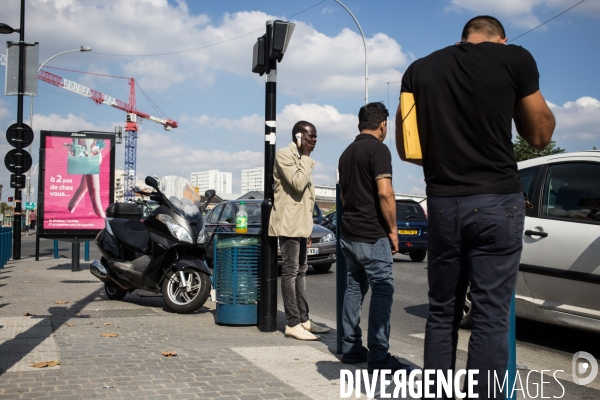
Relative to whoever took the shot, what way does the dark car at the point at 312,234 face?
facing the viewer and to the right of the viewer

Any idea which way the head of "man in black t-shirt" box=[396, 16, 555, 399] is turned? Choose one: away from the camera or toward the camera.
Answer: away from the camera

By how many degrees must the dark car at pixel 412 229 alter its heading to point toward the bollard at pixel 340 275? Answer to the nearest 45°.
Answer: approximately 180°

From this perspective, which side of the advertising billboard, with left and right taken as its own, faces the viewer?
front

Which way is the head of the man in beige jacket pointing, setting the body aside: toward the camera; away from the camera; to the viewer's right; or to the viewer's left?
to the viewer's right

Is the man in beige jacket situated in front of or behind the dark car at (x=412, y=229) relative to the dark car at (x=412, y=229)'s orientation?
behind

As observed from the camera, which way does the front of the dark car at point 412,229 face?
facing away from the viewer

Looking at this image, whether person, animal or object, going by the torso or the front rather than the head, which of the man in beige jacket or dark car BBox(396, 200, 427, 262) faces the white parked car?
the man in beige jacket

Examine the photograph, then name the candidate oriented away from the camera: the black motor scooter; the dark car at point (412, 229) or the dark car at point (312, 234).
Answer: the dark car at point (412, 229)

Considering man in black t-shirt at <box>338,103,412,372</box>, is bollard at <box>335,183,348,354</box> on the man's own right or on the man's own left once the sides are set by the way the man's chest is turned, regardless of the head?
on the man's own left

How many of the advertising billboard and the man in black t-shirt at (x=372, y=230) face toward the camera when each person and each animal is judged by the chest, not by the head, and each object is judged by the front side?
1
